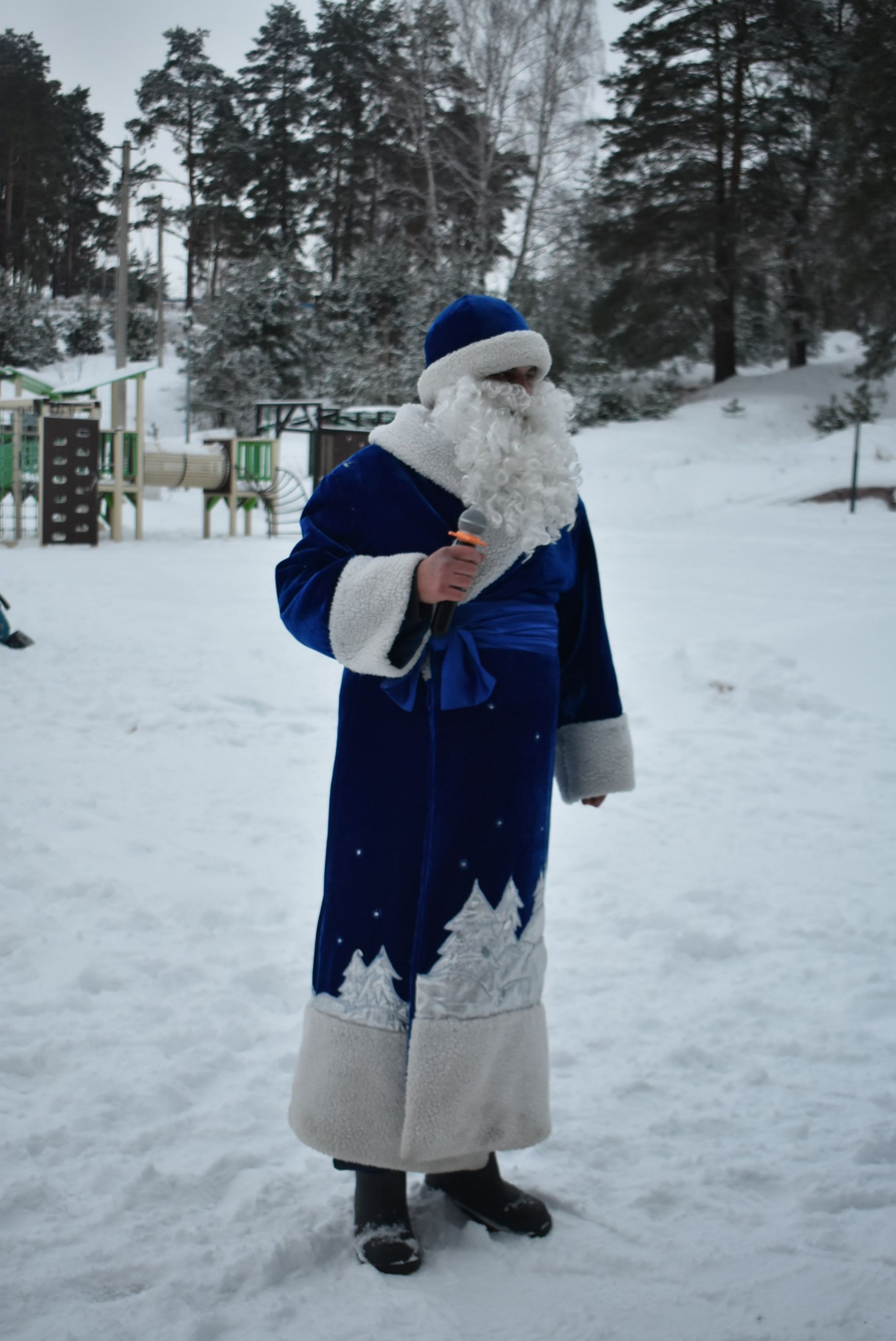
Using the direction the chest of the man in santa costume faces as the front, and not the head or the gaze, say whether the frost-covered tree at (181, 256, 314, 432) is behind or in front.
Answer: behind

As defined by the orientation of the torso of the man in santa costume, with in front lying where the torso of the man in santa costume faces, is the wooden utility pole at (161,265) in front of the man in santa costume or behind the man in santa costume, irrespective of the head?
behind

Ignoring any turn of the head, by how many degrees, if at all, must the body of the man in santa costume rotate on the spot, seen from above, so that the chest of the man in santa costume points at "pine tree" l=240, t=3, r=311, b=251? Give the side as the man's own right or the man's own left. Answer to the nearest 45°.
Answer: approximately 135° to the man's own left

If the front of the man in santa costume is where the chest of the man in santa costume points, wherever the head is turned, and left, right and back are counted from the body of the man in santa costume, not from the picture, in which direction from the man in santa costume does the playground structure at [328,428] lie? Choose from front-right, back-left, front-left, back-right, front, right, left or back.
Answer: back-left

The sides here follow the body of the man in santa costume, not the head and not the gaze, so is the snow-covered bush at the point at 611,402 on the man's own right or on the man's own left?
on the man's own left

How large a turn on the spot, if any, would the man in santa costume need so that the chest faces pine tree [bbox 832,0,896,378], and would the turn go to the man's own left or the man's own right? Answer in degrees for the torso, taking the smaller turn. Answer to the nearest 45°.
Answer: approximately 135° to the man's own left

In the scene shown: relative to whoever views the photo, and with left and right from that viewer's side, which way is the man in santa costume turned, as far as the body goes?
facing the viewer and to the right of the viewer

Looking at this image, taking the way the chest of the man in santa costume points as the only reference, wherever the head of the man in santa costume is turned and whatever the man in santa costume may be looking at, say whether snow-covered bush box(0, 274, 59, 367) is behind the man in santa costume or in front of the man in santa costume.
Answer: behind

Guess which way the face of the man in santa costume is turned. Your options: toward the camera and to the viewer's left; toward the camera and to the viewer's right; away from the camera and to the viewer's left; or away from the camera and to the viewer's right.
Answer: toward the camera and to the viewer's right

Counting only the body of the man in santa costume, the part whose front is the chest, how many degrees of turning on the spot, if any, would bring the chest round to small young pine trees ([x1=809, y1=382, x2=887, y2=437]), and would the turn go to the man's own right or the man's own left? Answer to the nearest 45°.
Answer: approximately 135° to the man's own left
